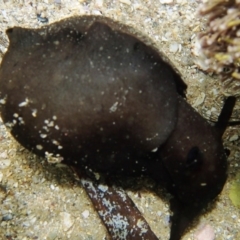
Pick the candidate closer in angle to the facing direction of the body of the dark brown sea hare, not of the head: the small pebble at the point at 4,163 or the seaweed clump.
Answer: the seaweed clump

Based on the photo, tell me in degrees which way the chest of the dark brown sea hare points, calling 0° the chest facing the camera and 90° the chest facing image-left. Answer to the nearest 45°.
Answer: approximately 315°

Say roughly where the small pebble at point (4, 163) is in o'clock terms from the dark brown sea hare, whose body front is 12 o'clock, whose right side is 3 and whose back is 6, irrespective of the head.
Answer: The small pebble is roughly at 5 o'clock from the dark brown sea hare.

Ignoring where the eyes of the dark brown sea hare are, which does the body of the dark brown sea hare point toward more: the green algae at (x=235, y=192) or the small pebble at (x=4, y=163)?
the green algae

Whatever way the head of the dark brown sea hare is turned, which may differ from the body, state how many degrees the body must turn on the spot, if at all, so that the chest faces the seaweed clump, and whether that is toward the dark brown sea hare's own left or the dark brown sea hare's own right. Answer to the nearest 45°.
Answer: approximately 45° to the dark brown sea hare's own left
